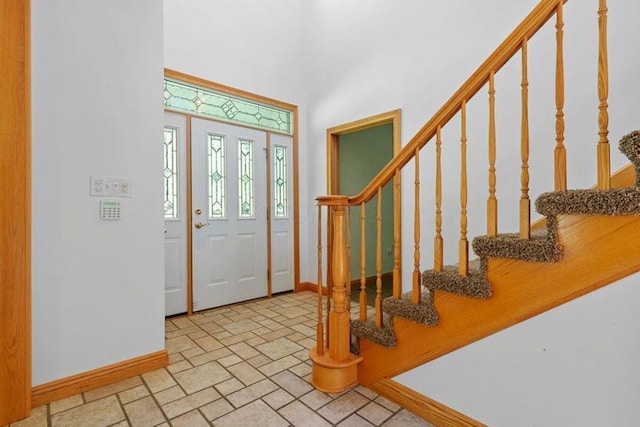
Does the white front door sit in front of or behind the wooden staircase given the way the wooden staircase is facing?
in front

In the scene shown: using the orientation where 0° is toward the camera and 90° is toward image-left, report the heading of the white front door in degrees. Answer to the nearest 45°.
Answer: approximately 315°

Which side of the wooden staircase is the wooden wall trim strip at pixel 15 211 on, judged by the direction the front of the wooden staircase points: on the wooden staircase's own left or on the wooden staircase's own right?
on the wooden staircase's own left

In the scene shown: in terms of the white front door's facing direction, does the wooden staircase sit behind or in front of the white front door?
in front

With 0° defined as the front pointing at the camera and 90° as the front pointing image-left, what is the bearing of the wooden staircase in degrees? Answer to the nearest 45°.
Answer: approximately 135°
